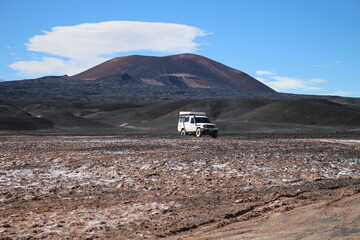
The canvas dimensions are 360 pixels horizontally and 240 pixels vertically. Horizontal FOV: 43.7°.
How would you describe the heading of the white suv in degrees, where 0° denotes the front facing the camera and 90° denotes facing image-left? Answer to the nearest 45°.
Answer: approximately 315°
